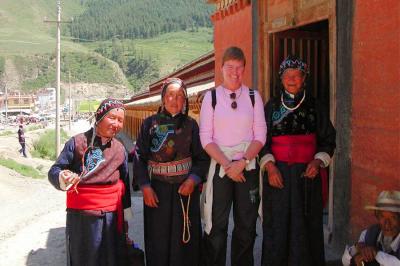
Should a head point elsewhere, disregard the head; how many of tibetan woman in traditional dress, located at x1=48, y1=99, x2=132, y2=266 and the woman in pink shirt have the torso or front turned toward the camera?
2

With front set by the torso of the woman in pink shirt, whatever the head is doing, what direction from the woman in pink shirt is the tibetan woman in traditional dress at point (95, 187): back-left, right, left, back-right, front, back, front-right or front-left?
right

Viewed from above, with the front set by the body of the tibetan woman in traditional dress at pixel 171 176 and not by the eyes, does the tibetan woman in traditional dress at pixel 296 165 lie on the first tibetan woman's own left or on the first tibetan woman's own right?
on the first tibetan woman's own left

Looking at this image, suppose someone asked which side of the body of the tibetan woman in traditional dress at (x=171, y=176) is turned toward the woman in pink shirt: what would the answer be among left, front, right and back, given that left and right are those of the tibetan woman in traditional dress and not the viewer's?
left

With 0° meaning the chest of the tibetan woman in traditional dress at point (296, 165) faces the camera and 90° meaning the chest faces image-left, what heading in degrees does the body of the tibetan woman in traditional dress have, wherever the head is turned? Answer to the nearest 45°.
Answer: approximately 0°

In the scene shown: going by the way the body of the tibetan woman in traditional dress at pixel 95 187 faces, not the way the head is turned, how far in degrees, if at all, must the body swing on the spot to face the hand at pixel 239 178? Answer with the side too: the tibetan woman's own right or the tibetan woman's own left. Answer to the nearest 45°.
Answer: approximately 90° to the tibetan woman's own left

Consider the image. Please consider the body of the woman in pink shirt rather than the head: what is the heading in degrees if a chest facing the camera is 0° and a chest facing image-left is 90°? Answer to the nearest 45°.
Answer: approximately 0°

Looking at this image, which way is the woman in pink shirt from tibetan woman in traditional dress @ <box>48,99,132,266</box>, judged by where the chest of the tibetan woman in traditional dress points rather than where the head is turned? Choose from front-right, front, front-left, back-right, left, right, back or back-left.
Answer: left

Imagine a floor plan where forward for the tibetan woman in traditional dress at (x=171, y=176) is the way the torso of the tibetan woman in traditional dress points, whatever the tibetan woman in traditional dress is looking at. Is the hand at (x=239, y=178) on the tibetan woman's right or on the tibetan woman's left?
on the tibetan woman's left
